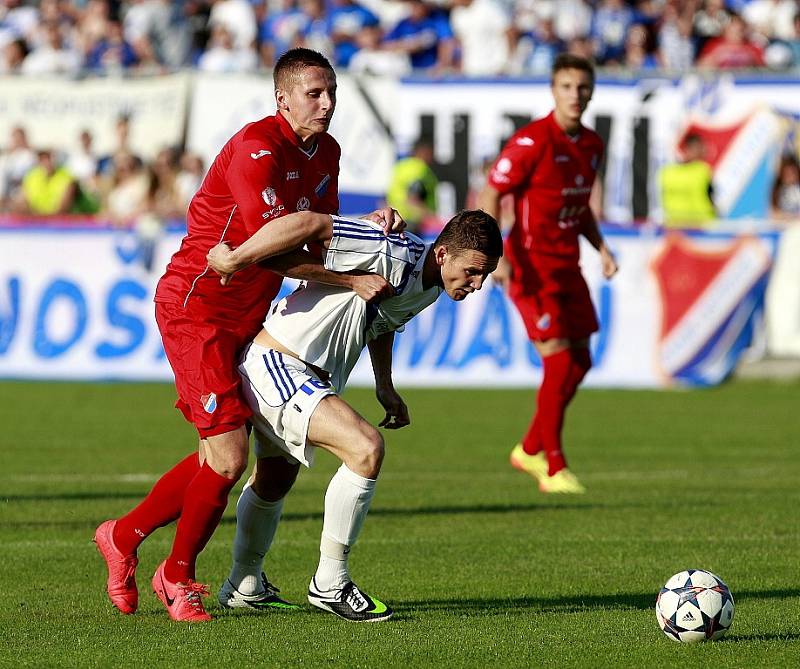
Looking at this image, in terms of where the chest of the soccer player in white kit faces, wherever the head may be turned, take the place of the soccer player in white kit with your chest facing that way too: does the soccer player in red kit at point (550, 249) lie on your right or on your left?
on your left

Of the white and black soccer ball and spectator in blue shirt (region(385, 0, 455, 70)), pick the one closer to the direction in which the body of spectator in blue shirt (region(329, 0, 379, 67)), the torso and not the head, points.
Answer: the white and black soccer ball

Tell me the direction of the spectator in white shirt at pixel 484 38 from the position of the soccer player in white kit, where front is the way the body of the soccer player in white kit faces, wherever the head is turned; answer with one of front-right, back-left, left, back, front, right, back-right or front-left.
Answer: back-left

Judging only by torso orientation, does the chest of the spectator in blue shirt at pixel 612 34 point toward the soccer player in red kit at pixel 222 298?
yes

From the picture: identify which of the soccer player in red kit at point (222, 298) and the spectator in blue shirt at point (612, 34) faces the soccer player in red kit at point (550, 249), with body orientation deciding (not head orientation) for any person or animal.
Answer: the spectator in blue shirt

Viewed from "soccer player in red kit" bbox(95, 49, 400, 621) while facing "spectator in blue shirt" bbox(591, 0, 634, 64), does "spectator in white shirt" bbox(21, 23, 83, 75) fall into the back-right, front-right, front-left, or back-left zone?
front-left

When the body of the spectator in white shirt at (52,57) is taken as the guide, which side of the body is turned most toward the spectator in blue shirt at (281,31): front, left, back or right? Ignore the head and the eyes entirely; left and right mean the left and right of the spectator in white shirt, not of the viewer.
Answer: left

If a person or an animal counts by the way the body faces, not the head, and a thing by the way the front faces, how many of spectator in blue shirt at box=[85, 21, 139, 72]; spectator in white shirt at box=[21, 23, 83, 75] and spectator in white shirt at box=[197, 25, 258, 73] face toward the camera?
3

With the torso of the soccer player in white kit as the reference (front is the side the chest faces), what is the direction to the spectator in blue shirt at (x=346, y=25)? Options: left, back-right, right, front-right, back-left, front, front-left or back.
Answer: back-left

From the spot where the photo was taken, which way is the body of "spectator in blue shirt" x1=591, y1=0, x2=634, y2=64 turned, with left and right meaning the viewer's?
facing the viewer

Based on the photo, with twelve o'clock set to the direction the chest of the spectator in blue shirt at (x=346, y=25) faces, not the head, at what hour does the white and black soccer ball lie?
The white and black soccer ball is roughly at 12 o'clock from the spectator in blue shirt.

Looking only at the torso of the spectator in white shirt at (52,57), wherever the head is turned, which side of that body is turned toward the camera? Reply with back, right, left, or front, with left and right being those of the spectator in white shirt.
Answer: front

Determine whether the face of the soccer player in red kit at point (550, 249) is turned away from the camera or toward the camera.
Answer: toward the camera

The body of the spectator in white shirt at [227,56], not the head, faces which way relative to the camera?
toward the camera

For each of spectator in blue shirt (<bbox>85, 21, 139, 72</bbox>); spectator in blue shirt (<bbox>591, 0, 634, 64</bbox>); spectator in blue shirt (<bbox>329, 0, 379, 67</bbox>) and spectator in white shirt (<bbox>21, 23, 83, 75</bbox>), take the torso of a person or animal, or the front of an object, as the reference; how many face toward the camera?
4

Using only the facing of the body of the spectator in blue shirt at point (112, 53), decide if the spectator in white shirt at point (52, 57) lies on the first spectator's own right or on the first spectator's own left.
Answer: on the first spectator's own right

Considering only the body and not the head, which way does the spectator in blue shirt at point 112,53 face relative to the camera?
toward the camera

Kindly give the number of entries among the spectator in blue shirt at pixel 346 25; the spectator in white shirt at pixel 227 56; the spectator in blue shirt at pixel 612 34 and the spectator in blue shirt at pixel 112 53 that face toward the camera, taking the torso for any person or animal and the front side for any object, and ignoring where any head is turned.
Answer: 4

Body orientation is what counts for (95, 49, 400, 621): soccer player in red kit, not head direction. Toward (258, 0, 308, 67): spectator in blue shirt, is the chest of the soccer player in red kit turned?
no

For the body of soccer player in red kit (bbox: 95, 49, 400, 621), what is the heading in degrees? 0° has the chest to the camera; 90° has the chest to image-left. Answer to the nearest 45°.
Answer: approximately 315°

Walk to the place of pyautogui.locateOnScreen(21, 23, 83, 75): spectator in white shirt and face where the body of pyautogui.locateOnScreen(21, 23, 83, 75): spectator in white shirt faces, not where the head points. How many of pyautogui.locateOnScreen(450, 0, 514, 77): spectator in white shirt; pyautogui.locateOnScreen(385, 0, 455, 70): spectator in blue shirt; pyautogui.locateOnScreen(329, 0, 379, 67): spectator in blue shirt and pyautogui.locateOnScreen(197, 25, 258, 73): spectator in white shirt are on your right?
0
